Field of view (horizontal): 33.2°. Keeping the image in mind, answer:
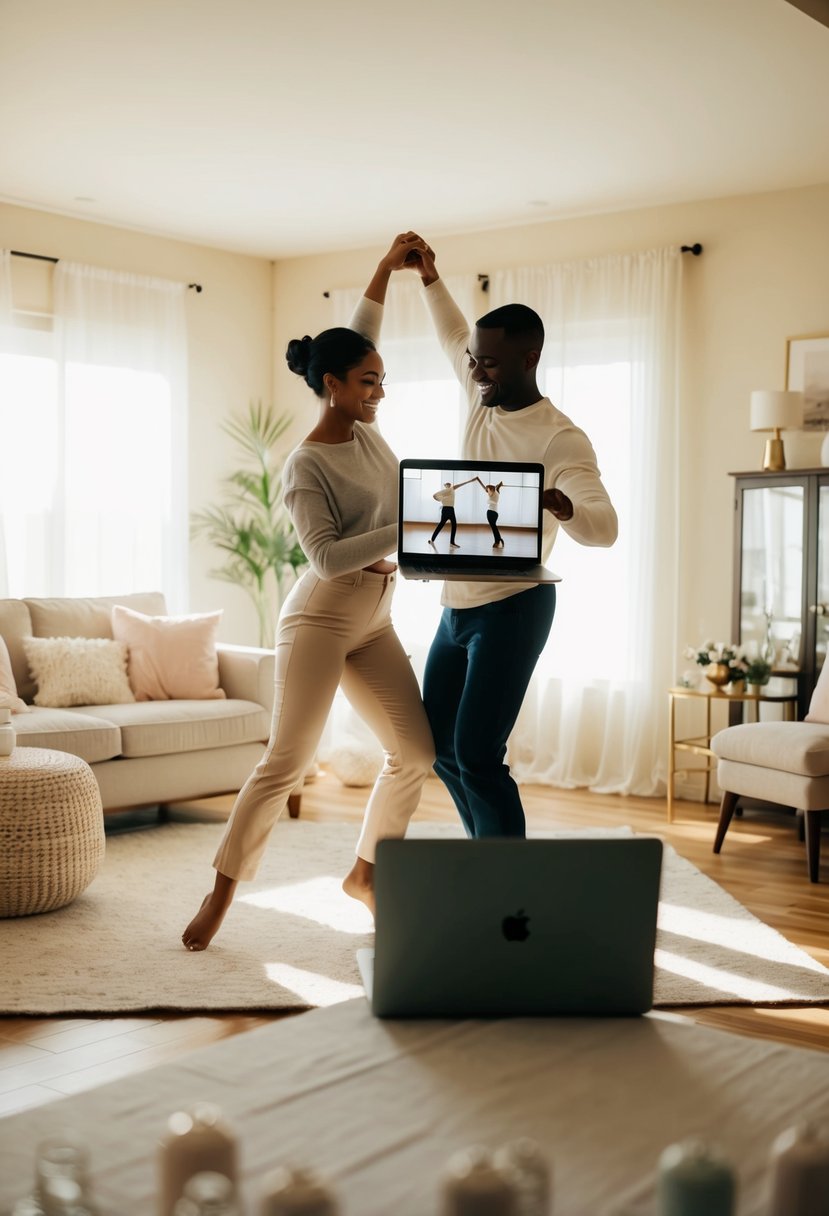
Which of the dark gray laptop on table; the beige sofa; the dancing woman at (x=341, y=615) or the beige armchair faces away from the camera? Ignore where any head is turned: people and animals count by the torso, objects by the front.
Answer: the dark gray laptop on table

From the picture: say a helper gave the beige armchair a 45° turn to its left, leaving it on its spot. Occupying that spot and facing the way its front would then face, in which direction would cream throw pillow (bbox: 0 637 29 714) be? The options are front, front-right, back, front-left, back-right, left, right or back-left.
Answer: right

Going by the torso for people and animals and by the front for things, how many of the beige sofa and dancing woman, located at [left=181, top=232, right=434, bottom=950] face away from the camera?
0

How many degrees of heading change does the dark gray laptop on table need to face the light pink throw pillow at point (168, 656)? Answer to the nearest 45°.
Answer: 0° — it already faces it

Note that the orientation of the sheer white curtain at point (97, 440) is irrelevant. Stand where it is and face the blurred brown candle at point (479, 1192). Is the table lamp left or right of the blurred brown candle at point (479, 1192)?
left

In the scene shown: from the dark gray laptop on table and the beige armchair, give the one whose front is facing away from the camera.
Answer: the dark gray laptop on table

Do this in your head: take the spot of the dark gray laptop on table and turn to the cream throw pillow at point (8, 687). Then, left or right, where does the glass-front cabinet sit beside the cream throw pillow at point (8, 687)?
right

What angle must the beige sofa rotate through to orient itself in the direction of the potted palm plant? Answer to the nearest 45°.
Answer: approximately 135° to its left

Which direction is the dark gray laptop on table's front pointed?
away from the camera

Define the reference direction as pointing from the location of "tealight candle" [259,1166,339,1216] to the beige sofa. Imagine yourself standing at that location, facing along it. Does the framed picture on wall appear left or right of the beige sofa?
right

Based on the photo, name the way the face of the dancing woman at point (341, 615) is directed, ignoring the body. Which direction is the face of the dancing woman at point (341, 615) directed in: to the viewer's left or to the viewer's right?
to the viewer's right

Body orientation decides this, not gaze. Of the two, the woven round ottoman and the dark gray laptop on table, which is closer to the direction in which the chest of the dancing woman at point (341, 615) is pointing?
the dark gray laptop on table

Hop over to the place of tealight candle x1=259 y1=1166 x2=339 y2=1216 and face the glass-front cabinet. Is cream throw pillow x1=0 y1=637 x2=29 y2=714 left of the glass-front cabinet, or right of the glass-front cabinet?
left

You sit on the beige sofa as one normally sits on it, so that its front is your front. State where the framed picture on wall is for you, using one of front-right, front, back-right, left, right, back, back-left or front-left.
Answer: front-left

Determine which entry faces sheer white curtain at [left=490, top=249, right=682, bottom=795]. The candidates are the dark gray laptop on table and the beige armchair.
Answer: the dark gray laptop on table

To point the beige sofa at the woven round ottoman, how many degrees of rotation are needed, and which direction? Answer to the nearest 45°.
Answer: approximately 45° to its right

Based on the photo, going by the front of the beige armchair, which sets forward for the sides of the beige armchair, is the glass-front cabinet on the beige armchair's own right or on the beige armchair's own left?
on the beige armchair's own right

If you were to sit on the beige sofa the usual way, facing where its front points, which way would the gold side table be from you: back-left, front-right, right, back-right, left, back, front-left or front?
front-left

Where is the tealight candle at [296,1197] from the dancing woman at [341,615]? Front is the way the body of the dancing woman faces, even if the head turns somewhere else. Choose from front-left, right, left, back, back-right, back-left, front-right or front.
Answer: front-right

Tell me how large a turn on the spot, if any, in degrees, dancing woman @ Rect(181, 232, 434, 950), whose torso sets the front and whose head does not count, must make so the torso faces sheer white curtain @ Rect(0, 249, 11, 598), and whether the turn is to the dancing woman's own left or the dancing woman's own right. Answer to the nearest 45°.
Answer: approximately 180°

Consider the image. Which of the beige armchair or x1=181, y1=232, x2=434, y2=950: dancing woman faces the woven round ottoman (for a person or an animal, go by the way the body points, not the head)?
the beige armchair
